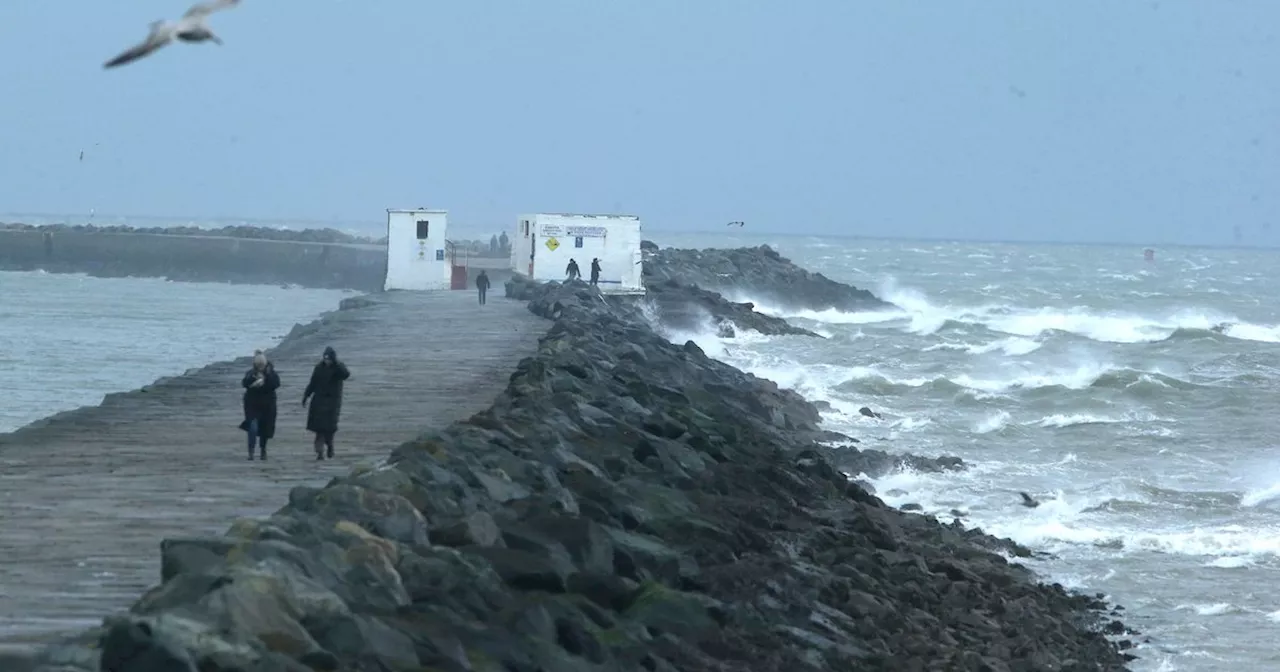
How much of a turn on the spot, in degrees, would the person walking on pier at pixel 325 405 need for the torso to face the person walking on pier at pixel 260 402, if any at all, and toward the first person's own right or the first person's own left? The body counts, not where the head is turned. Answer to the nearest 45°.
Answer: approximately 90° to the first person's own right

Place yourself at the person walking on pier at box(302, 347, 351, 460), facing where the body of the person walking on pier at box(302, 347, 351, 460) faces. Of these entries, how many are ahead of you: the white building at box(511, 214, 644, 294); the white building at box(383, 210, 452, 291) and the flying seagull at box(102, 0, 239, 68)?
1

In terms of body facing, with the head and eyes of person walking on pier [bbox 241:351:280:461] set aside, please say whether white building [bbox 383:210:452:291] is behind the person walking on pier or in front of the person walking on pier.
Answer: behind

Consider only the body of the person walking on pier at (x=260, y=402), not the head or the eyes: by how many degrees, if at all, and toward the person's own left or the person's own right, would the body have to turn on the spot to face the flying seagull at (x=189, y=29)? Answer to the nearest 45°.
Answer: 0° — they already face it

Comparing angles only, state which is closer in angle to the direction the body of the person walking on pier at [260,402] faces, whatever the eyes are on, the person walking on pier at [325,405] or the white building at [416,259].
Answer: the person walking on pier

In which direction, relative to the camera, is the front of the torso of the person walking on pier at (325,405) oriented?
toward the camera

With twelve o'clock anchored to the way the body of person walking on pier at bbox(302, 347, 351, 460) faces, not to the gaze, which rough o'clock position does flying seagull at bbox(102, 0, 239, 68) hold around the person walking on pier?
The flying seagull is roughly at 12 o'clock from the person walking on pier.

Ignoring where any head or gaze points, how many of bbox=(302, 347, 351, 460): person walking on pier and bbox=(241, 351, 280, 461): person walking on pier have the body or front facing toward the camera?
2

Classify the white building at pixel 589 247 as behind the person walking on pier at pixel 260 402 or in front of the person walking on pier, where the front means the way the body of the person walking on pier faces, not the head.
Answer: behind
